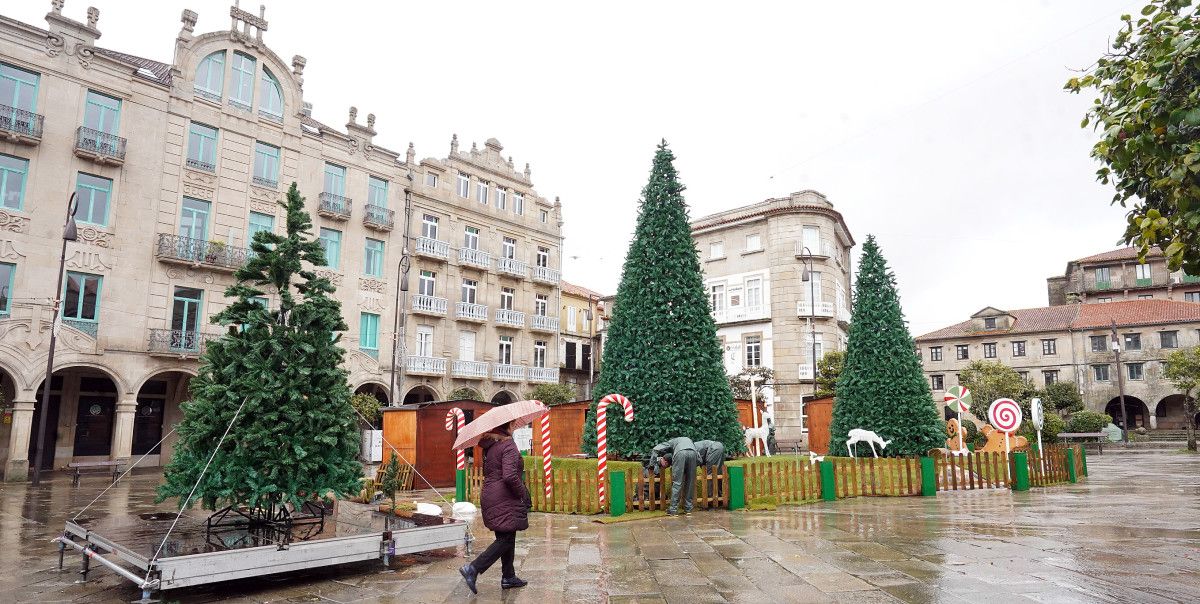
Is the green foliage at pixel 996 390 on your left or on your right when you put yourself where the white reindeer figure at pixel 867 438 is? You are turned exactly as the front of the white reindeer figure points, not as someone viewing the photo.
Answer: on your left

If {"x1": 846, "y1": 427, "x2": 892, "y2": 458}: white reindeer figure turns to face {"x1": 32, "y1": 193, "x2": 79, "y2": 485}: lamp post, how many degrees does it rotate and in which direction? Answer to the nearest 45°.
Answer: approximately 180°

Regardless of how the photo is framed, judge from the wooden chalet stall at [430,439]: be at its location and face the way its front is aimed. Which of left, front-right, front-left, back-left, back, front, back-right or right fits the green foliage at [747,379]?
left

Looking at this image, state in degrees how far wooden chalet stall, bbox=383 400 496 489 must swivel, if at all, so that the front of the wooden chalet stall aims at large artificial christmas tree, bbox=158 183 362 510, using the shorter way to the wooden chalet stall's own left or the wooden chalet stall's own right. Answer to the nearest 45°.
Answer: approximately 45° to the wooden chalet stall's own right

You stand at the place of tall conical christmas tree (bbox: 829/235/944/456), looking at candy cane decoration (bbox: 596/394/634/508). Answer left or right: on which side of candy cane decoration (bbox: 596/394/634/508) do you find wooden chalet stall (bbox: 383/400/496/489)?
right

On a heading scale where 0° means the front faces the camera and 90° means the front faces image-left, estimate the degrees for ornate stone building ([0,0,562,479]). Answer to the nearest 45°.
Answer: approximately 315°

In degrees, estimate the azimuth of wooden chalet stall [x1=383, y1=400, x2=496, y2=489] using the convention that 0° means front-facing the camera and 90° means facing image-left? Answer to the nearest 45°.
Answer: approximately 315°

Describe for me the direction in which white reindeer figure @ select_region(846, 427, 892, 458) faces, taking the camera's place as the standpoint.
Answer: facing to the right of the viewer

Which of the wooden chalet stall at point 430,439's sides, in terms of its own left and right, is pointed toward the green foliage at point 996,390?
left
